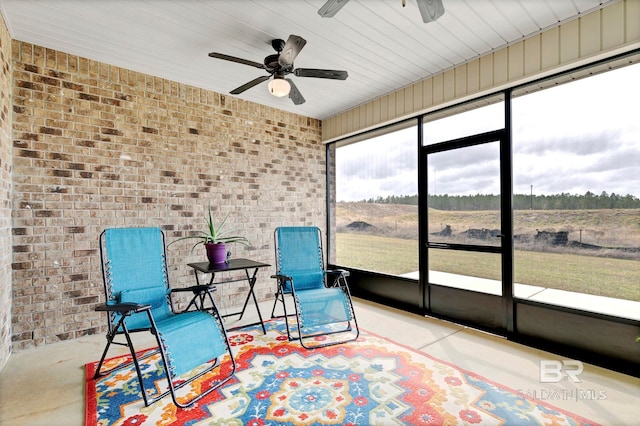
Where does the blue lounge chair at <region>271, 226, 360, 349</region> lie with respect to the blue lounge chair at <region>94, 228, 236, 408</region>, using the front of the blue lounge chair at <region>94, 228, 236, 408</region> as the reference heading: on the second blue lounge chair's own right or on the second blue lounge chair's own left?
on the second blue lounge chair's own left

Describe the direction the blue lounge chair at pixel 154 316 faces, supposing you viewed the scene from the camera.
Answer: facing the viewer and to the right of the viewer

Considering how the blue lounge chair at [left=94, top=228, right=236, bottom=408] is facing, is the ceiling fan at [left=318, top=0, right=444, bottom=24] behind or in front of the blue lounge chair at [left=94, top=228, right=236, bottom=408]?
in front
